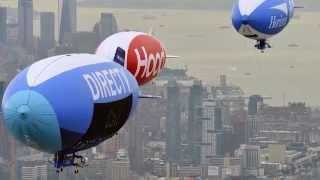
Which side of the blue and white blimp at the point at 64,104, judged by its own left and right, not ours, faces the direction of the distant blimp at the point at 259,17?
back

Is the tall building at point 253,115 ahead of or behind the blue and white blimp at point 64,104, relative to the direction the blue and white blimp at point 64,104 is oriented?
behind

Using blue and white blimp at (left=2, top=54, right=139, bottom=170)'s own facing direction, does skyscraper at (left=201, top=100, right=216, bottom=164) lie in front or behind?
behind

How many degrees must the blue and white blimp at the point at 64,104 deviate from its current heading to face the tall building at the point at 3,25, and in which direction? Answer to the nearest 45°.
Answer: approximately 135° to its right

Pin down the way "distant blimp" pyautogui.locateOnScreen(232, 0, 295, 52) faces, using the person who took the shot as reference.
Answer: facing the viewer and to the left of the viewer

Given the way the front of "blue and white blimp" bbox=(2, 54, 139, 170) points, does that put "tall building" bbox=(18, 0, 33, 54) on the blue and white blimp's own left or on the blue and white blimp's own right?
on the blue and white blimp's own right

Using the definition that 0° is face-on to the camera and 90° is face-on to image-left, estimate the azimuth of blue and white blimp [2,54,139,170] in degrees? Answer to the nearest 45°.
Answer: approximately 45°

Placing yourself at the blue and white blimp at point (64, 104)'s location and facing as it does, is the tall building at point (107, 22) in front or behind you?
behind
